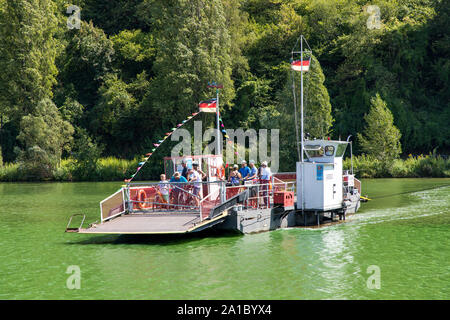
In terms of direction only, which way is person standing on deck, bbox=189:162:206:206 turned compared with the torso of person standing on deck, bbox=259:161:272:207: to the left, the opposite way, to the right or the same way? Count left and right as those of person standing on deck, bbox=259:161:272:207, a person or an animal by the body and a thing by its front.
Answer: the same way

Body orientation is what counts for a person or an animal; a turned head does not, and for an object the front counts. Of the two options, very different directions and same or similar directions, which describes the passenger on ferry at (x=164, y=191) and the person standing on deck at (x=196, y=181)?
same or similar directions

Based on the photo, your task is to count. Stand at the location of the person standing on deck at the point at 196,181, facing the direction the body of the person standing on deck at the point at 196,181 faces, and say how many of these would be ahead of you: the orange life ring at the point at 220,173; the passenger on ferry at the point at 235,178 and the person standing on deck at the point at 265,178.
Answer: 0

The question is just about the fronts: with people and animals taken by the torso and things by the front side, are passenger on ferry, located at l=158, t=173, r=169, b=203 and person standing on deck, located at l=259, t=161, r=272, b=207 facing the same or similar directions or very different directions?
same or similar directions

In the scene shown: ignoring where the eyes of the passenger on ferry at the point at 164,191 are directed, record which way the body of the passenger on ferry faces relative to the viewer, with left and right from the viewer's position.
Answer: facing the viewer and to the left of the viewer

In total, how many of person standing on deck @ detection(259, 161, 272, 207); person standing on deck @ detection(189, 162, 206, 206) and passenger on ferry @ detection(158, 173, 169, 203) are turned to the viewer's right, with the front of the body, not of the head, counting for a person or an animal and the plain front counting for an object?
0

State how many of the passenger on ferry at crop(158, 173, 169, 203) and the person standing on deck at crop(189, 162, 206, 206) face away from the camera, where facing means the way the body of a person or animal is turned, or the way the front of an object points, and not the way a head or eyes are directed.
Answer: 0

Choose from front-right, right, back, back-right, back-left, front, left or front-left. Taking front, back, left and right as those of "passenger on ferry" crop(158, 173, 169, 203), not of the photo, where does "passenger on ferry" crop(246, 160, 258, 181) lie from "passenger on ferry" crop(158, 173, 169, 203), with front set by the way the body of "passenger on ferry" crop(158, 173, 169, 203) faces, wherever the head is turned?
back-left

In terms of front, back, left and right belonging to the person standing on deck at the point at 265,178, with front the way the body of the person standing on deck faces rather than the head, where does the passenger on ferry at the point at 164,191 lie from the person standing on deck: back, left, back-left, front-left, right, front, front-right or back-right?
front-right

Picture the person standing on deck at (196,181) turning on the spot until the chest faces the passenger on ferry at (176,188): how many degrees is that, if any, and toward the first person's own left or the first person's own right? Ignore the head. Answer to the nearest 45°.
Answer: approximately 45° to the first person's own right
